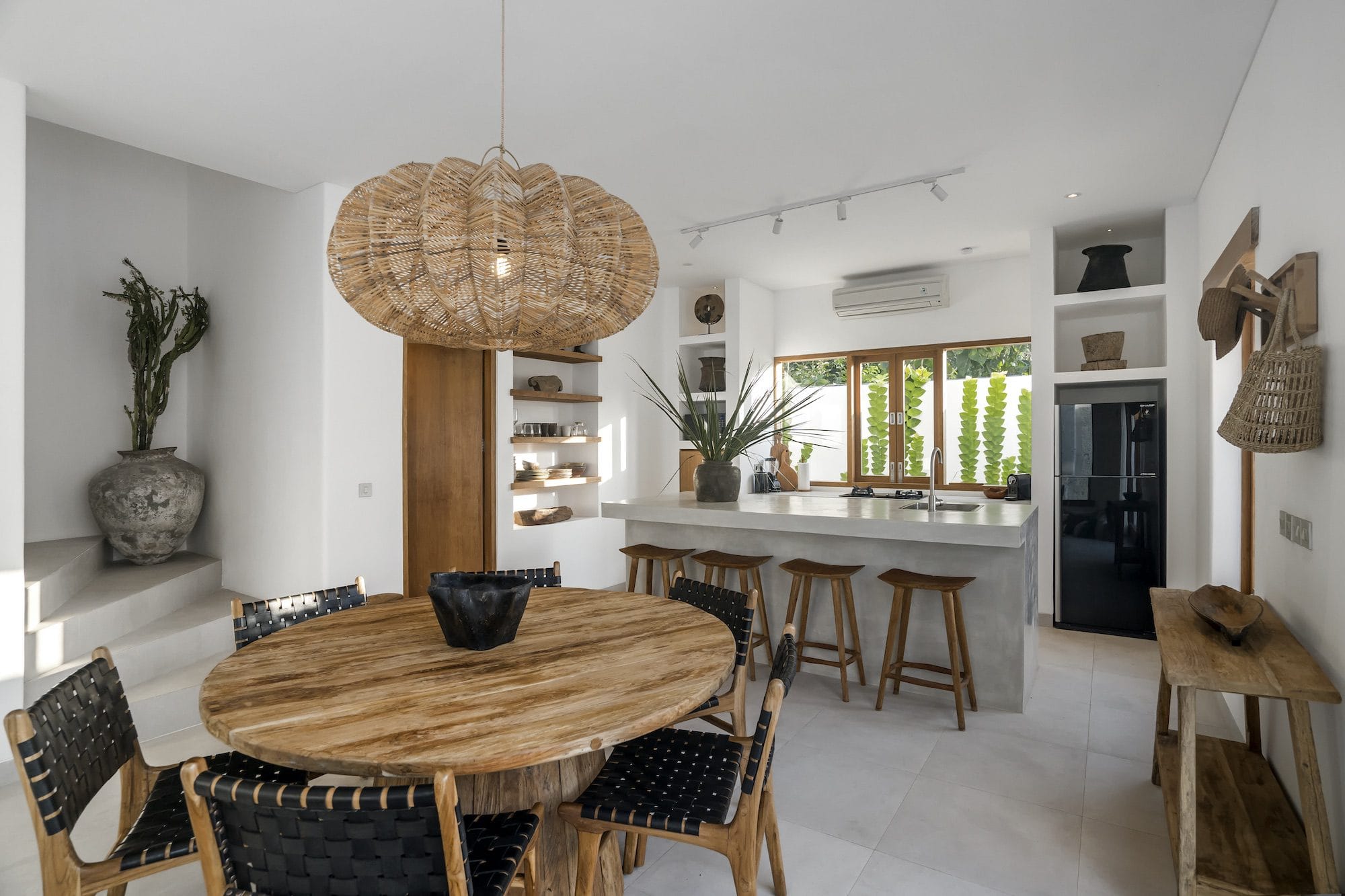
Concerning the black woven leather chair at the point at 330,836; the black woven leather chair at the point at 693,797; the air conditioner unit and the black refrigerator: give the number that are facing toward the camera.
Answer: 2

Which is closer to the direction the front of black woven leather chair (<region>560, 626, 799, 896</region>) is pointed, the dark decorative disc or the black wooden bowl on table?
the black wooden bowl on table

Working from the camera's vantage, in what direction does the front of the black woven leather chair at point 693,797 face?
facing to the left of the viewer

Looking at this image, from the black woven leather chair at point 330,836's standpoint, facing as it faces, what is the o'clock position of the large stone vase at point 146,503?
The large stone vase is roughly at 10 o'clock from the black woven leather chair.

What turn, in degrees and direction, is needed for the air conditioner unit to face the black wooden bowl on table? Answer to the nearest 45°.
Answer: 0° — it already faces it

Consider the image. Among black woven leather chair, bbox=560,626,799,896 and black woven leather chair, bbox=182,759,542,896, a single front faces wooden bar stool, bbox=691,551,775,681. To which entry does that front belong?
black woven leather chair, bbox=182,759,542,896

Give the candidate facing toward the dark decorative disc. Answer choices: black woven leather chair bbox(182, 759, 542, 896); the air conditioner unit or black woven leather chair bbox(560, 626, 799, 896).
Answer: black woven leather chair bbox(182, 759, 542, 896)

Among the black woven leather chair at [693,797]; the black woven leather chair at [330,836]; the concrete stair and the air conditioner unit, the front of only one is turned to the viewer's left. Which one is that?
the black woven leather chair at [693,797]

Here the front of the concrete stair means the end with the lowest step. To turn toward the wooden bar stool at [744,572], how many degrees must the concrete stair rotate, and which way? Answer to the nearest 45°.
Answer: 0° — it already faces it

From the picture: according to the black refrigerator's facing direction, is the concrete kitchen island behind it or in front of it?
in front

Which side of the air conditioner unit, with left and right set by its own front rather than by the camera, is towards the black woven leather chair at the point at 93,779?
front

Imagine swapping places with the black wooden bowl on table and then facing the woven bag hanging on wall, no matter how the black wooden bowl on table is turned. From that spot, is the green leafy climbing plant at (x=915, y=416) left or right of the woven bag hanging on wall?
left

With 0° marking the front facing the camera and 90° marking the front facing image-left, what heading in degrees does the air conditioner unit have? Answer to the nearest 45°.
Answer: approximately 0°
